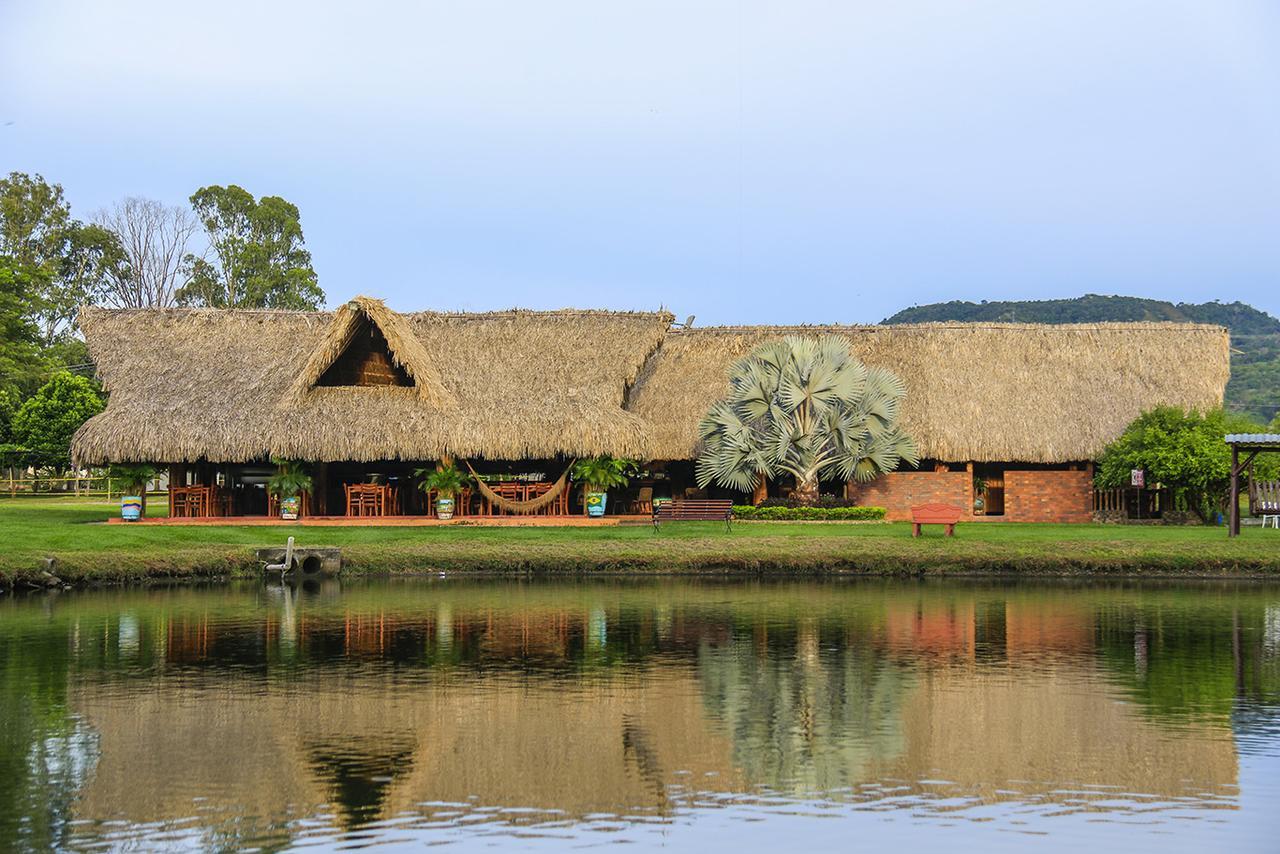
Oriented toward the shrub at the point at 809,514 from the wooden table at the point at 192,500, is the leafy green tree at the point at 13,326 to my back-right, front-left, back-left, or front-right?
back-left

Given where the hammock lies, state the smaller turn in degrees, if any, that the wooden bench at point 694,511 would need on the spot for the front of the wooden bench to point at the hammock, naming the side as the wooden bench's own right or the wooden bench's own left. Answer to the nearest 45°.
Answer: approximately 135° to the wooden bench's own right

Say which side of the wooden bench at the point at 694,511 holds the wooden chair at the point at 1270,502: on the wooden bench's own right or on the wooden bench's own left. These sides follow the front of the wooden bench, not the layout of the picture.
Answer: on the wooden bench's own left

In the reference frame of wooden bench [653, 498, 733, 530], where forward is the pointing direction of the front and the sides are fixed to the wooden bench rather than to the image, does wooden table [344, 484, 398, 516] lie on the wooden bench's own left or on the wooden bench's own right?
on the wooden bench's own right

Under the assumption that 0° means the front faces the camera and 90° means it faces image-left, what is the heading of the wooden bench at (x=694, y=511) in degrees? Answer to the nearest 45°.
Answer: approximately 0°

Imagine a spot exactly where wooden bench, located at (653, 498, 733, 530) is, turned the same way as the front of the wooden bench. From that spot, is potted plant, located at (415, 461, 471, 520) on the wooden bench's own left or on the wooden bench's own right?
on the wooden bench's own right

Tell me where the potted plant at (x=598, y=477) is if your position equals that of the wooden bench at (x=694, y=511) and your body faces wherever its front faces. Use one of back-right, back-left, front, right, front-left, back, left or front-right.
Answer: back-right

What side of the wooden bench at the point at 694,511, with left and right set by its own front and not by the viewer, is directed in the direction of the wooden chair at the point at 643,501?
back

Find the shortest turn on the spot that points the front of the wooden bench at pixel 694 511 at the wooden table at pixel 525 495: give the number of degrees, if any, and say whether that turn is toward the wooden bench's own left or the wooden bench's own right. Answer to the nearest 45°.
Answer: approximately 135° to the wooden bench's own right

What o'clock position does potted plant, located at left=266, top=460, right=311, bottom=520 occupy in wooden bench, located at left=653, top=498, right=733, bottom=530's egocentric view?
The potted plant is roughly at 3 o'clock from the wooden bench.

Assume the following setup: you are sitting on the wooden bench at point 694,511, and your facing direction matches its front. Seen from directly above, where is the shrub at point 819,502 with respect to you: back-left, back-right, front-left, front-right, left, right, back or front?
back-left

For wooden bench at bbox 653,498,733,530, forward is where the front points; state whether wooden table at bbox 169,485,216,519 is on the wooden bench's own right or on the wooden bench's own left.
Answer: on the wooden bench's own right
